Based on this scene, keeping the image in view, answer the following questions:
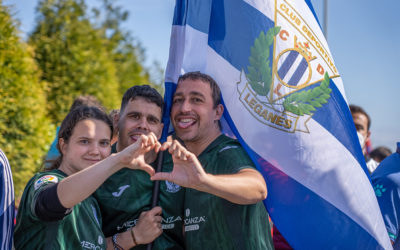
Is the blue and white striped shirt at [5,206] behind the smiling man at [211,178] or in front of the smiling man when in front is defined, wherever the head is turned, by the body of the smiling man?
in front

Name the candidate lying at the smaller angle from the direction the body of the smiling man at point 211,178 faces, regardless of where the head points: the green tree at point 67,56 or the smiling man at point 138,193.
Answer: the smiling man

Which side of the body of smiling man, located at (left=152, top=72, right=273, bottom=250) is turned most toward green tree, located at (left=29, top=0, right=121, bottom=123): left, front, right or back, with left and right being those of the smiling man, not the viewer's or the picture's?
right

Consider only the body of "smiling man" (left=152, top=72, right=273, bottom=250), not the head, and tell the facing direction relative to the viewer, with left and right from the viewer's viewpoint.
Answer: facing the viewer and to the left of the viewer

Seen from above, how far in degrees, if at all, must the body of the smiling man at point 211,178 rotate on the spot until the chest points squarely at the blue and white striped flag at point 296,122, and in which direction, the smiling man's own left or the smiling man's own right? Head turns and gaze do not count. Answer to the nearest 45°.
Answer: approximately 135° to the smiling man's own left

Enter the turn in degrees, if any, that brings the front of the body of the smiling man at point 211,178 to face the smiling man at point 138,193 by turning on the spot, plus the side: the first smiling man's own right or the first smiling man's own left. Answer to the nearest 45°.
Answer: approximately 90° to the first smiling man's own right

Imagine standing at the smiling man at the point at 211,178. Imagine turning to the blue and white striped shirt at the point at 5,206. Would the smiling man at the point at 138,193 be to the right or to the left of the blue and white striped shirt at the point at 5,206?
right

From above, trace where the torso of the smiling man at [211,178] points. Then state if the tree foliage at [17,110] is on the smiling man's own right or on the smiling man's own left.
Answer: on the smiling man's own right
